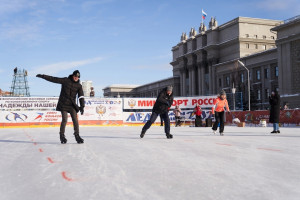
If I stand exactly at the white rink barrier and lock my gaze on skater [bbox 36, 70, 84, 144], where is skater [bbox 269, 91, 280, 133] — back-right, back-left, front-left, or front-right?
front-left

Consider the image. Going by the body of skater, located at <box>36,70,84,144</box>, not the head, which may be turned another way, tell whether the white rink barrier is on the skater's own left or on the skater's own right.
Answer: on the skater's own left

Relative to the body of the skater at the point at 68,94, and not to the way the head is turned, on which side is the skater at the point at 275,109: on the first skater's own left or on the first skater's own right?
on the first skater's own left

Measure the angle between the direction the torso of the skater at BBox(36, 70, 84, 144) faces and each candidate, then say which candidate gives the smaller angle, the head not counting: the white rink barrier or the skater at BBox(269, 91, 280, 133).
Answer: the skater

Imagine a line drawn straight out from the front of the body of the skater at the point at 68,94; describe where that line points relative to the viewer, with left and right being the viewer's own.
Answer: facing the viewer and to the right of the viewer

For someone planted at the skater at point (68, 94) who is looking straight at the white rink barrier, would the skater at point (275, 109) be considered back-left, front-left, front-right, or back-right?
front-right

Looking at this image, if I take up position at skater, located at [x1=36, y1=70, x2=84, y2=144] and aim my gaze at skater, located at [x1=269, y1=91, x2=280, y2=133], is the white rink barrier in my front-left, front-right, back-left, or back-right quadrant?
front-left
